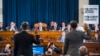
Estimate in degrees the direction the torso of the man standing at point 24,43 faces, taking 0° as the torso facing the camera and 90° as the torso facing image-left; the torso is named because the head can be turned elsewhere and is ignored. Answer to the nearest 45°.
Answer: approximately 180°

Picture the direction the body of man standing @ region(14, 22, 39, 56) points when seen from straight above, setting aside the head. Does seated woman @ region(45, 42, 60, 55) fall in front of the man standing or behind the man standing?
in front

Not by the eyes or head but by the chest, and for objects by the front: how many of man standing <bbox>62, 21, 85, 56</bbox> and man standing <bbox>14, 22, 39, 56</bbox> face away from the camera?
2

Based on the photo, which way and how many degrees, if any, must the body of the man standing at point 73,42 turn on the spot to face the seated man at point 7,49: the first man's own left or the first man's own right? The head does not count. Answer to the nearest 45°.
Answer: approximately 45° to the first man's own left

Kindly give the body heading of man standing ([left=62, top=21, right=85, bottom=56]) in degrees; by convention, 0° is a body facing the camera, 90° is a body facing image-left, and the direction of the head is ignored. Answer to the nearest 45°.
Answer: approximately 180°
